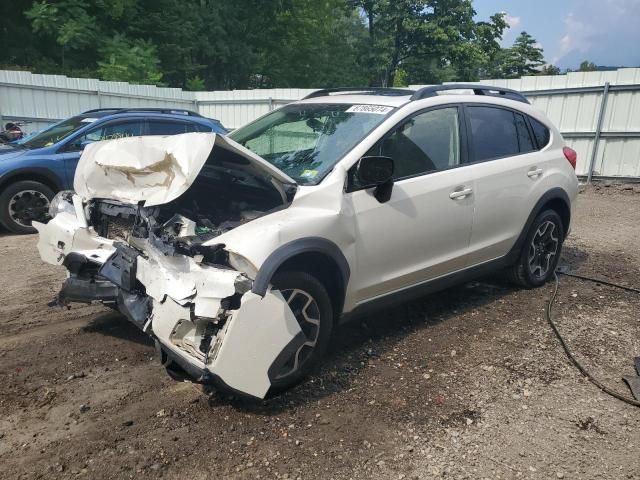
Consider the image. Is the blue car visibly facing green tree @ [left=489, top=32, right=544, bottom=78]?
no

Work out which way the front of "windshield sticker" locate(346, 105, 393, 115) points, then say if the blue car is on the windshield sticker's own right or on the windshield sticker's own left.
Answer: on the windshield sticker's own right

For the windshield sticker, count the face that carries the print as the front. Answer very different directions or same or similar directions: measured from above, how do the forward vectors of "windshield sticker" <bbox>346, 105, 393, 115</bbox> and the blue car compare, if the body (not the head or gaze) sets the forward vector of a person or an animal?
same or similar directions

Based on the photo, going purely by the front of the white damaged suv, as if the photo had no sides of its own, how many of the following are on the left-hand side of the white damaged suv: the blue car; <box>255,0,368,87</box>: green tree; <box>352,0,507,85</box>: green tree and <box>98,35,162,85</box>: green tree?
0

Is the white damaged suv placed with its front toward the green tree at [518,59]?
no

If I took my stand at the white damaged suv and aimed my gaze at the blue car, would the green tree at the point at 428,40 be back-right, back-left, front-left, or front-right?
front-right

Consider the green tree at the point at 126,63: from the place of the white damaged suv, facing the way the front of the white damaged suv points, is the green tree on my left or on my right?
on my right

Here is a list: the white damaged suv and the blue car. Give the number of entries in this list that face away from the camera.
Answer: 0

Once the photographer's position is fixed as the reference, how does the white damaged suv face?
facing the viewer and to the left of the viewer

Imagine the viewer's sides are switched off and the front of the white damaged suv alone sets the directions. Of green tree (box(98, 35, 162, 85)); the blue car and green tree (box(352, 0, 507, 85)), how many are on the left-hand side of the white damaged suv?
0

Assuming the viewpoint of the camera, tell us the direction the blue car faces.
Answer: facing to the left of the viewer

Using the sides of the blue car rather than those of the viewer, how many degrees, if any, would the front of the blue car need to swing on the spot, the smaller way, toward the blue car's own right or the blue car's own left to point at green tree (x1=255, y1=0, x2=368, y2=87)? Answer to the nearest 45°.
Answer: approximately 135° to the blue car's own right

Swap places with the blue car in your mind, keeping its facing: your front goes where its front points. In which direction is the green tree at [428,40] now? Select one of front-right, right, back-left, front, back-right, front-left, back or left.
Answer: back-right

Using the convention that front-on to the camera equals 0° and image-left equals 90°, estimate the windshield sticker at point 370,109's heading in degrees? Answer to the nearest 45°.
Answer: approximately 45°

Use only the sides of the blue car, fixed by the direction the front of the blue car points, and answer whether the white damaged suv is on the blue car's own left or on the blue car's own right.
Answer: on the blue car's own left
